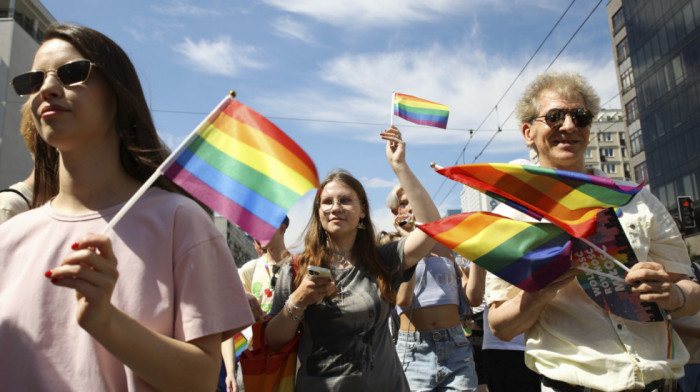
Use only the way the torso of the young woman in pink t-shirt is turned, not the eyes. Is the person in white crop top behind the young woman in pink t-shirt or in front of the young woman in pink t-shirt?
behind

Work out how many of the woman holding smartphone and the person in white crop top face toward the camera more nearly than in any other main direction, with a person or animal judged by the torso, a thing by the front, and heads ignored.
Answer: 2

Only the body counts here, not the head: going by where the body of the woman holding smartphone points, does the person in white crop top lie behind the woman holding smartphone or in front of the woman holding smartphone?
behind

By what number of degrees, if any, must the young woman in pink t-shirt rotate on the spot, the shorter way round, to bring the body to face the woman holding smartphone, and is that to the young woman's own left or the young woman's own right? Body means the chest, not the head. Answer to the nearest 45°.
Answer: approximately 180°

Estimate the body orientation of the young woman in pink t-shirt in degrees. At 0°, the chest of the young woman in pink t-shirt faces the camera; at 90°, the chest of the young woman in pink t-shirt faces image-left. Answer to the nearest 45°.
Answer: approximately 45°

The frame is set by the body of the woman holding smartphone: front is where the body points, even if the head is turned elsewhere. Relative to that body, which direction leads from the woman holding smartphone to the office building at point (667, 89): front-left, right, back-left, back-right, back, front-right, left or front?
back-left

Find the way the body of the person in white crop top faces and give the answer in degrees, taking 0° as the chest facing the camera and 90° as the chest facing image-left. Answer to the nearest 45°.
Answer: approximately 0°
